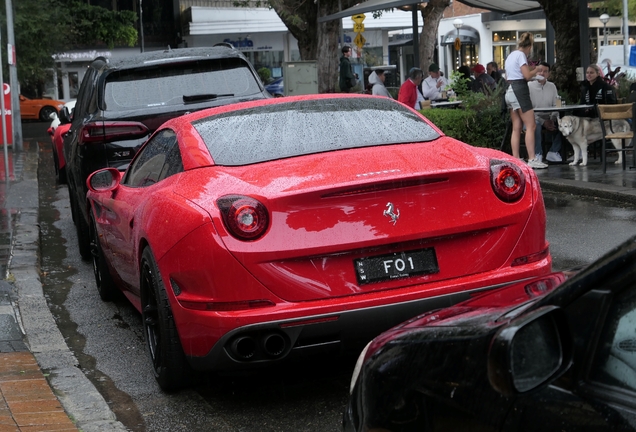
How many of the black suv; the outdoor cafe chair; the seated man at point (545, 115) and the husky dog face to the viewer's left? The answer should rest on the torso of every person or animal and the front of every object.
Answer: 1

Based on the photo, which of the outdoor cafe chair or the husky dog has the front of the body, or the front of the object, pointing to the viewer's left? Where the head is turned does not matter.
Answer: the husky dog

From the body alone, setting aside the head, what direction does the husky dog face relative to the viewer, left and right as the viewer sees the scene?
facing to the left of the viewer

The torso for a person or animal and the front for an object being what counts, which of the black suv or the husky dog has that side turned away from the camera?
the black suv

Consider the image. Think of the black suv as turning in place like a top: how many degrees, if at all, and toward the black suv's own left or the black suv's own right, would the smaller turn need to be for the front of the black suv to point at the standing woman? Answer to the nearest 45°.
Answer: approximately 45° to the black suv's own right

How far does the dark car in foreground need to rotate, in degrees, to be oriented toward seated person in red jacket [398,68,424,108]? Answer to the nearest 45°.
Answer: approximately 45° to its right

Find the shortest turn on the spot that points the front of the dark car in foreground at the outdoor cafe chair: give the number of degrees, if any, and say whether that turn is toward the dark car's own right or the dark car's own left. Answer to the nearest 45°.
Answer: approximately 45° to the dark car's own right

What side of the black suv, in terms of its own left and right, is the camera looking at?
back

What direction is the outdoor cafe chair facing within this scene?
away from the camera
